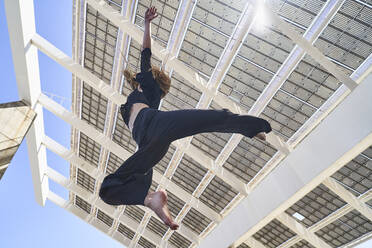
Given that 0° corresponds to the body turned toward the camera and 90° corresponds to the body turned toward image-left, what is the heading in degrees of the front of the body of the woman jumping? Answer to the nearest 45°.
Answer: approximately 90°
